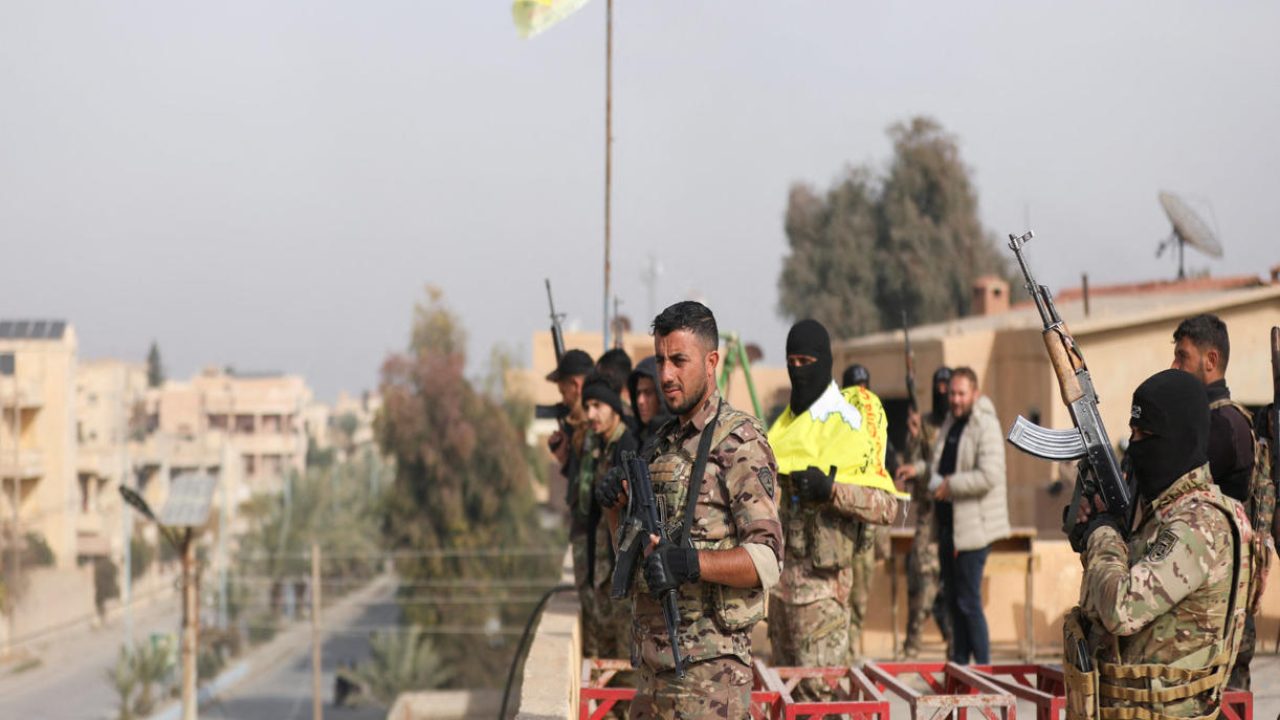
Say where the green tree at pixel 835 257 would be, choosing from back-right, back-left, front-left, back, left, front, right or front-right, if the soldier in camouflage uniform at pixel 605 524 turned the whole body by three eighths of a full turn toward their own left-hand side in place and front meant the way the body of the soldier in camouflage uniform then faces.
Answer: left

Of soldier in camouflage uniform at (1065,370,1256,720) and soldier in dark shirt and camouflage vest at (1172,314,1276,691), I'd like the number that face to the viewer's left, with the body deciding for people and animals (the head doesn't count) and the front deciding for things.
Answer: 2

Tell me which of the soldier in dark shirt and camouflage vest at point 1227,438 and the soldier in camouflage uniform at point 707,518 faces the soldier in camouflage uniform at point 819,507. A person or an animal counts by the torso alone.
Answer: the soldier in dark shirt and camouflage vest at point 1227,438

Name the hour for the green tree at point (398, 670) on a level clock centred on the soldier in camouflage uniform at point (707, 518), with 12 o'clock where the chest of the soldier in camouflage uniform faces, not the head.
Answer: The green tree is roughly at 4 o'clock from the soldier in camouflage uniform.

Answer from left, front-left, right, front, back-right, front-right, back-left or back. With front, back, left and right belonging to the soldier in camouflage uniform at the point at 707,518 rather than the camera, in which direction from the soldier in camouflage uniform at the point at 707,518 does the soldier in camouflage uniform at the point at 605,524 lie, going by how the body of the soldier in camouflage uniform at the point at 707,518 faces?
back-right

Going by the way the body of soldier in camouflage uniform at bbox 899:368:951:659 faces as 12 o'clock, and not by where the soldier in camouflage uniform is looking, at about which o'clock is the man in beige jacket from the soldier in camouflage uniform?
The man in beige jacket is roughly at 10 o'clock from the soldier in camouflage uniform.

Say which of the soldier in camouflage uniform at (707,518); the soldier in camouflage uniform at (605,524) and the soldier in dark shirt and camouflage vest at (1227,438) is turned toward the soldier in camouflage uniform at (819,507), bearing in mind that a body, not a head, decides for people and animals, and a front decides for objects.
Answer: the soldier in dark shirt and camouflage vest at (1227,438)

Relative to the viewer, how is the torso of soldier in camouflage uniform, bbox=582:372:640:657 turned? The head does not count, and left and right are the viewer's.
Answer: facing the viewer and to the left of the viewer

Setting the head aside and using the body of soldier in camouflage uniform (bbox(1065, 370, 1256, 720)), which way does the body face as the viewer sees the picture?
to the viewer's left

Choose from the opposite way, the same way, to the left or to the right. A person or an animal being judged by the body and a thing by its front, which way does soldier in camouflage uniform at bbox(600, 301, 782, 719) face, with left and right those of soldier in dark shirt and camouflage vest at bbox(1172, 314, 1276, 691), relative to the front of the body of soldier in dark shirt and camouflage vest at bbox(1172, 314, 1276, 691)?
to the left

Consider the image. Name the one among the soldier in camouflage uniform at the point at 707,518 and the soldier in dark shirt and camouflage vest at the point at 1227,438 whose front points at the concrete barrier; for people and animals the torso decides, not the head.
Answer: the soldier in dark shirt and camouflage vest at the point at 1227,438

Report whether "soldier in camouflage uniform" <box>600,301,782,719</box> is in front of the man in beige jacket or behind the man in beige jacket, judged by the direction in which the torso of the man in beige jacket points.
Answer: in front

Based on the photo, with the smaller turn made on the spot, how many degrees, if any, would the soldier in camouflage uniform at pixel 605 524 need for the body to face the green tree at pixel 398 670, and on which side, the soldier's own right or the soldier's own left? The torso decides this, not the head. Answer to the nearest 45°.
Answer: approximately 135° to the soldier's own right

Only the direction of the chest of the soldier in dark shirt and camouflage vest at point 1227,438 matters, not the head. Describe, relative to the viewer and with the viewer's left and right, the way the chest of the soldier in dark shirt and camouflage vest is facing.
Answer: facing to the left of the viewer

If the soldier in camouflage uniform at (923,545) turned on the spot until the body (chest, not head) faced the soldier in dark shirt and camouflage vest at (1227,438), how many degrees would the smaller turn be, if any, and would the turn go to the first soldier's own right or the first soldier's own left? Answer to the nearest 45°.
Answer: approximately 45° to the first soldier's own left
